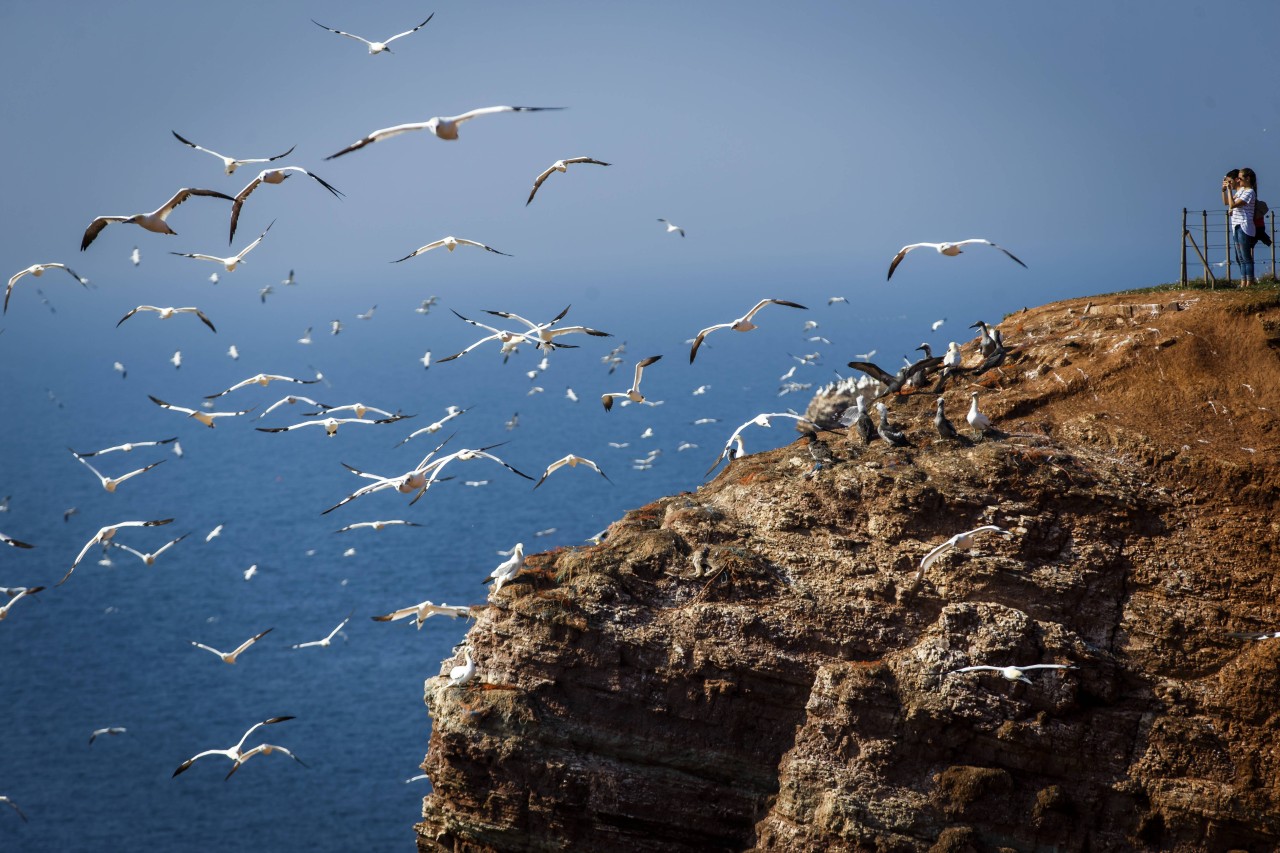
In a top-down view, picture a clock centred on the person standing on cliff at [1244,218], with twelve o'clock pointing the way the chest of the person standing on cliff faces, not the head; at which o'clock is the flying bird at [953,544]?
The flying bird is roughly at 10 o'clock from the person standing on cliff.

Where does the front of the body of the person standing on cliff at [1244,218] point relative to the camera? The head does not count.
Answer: to the viewer's left

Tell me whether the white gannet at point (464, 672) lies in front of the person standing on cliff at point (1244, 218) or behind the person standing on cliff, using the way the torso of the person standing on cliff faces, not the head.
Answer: in front
